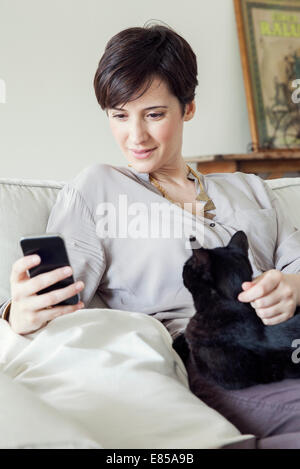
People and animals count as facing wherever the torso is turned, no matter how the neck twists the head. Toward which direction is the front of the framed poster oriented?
toward the camera

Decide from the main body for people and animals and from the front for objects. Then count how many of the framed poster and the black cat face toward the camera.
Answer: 1

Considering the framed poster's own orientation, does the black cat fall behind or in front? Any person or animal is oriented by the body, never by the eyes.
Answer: in front

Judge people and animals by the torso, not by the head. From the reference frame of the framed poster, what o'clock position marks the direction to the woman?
The woman is roughly at 12 o'clock from the framed poster.

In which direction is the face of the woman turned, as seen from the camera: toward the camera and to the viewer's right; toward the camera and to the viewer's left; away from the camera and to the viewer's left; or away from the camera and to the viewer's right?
toward the camera and to the viewer's left

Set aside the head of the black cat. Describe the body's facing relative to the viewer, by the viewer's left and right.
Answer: facing away from the viewer and to the left of the viewer
